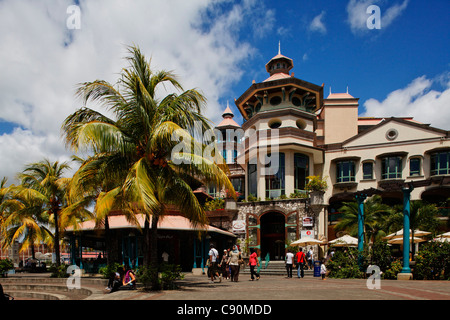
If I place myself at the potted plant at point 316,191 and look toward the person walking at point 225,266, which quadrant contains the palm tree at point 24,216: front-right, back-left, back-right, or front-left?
front-right

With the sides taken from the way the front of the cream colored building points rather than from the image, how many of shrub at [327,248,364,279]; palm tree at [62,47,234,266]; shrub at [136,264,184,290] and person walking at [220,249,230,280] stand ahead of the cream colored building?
4

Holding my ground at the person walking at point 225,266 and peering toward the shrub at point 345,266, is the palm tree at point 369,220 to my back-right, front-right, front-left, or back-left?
front-left

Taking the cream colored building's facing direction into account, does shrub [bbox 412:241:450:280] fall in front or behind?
in front

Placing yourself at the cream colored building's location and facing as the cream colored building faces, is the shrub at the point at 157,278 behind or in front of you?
in front

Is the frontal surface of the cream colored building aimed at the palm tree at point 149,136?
yes

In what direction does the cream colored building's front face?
toward the camera

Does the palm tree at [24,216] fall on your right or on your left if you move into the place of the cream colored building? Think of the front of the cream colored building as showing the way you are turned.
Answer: on your right

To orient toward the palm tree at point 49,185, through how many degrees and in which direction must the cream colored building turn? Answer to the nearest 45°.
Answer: approximately 45° to its right
